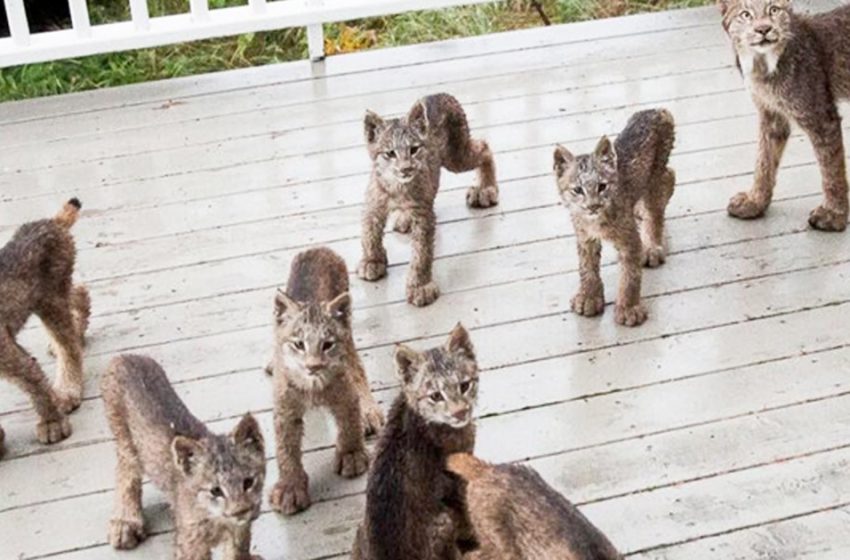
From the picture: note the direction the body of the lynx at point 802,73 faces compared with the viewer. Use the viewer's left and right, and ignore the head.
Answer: facing the viewer and to the left of the viewer

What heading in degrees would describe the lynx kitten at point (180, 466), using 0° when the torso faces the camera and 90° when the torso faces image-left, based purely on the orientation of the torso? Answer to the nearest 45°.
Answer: approximately 315°

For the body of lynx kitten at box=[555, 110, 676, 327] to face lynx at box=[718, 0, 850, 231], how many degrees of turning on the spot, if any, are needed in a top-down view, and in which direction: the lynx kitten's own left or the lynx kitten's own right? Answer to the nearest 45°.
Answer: approximately 180°

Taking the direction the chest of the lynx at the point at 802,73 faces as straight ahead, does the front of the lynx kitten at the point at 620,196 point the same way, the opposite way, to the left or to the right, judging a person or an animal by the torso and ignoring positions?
the same way

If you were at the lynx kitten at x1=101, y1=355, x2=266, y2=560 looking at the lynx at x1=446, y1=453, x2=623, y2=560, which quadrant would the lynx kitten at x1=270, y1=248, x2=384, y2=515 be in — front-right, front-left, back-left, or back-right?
front-left

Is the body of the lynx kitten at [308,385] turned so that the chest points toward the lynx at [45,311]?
no

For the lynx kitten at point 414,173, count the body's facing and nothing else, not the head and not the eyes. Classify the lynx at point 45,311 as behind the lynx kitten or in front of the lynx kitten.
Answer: in front

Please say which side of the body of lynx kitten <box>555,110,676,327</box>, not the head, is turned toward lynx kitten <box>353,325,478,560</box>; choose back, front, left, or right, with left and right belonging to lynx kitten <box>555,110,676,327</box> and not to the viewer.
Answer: front

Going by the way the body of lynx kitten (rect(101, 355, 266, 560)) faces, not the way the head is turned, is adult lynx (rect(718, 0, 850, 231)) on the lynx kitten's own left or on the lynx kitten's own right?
on the lynx kitten's own left
